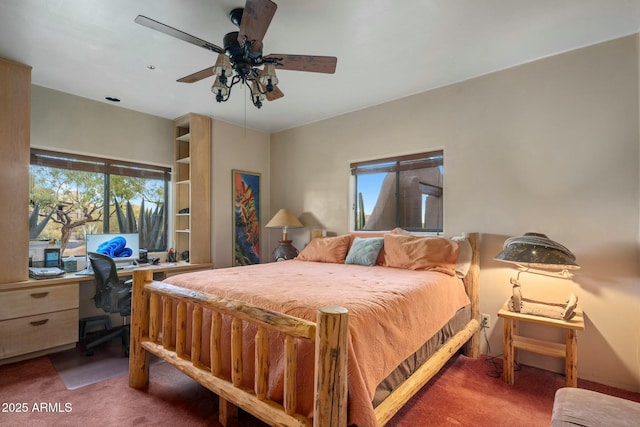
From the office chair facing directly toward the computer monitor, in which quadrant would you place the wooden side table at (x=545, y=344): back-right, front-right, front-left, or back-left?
back-right

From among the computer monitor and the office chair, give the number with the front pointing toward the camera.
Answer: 1

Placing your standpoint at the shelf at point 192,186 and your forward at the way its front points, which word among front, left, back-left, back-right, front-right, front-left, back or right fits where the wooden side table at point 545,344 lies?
left

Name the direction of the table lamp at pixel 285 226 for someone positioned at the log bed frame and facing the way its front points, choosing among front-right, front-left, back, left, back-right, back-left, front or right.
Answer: back-right

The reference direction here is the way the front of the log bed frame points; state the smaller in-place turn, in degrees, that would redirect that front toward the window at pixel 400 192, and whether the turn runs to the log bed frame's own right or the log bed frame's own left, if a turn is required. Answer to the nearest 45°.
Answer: approximately 180°

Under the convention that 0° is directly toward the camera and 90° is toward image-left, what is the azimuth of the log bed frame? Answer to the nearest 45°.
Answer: approximately 45°

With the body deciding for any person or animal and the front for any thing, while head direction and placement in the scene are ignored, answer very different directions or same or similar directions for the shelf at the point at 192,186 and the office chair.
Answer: very different directions

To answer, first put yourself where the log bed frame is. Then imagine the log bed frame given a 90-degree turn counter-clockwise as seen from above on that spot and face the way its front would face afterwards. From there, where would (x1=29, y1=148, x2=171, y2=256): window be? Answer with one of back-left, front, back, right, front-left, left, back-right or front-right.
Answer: back

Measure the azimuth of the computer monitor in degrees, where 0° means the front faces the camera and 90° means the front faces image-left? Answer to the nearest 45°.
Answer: approximately 0°

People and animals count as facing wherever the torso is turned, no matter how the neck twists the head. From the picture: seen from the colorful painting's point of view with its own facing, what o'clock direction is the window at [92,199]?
The window is roughly at 4 o'clock from the colorful painting.

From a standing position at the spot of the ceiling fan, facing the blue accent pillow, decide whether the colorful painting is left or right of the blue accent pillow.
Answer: left

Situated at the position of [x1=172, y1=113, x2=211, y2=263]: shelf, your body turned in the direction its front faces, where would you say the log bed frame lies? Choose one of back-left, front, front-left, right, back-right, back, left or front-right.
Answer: front-left

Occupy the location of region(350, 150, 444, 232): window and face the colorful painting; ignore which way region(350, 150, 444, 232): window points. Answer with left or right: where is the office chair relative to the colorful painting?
left

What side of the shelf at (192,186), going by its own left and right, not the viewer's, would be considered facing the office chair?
front

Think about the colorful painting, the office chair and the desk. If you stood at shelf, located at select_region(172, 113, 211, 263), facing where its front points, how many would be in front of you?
2

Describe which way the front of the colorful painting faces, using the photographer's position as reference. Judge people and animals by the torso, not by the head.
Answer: facing the viewer and to the right of the viewer

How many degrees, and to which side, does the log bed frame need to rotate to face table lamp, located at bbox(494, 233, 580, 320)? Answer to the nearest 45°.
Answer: approximately 135° to its left
